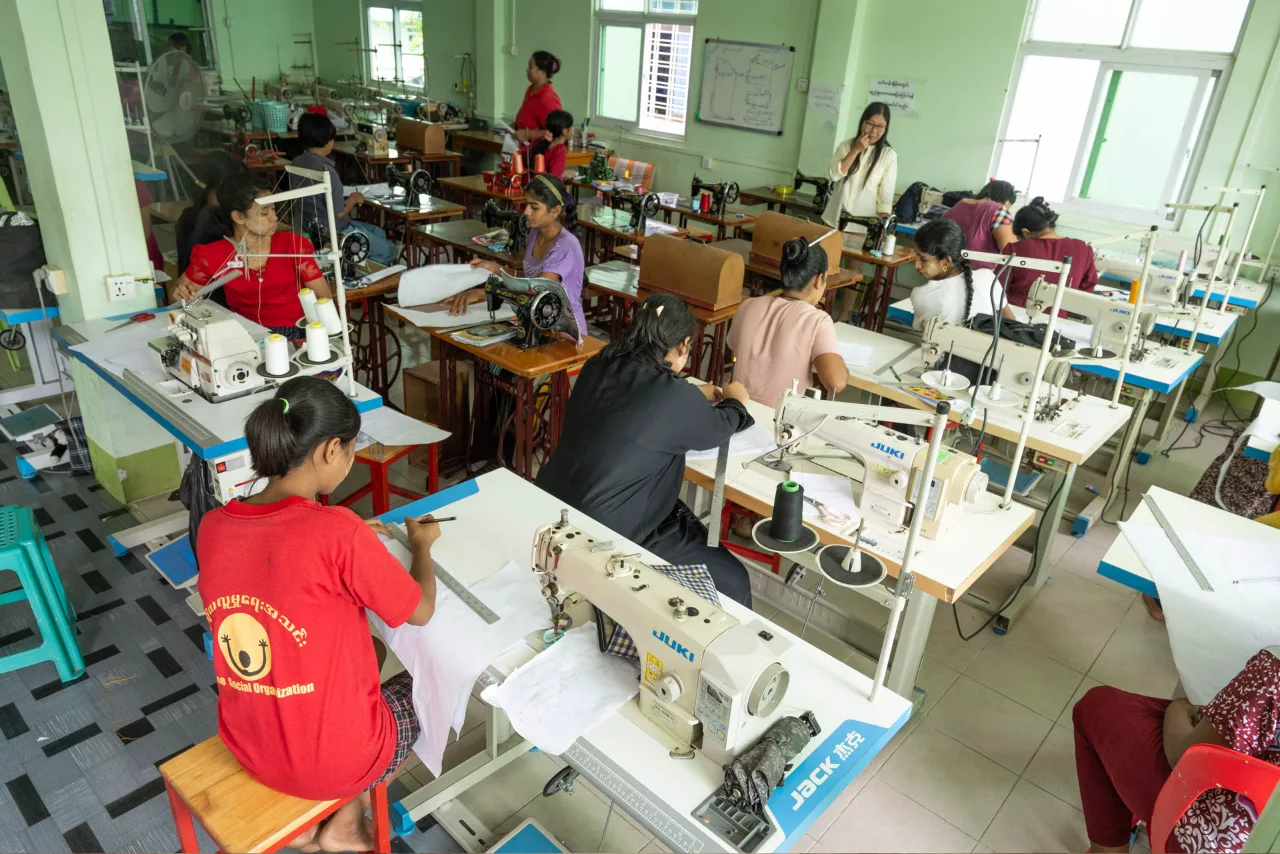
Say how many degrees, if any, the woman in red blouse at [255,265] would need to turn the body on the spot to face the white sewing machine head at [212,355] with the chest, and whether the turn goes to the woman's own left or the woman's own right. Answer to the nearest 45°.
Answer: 0° — they already face it

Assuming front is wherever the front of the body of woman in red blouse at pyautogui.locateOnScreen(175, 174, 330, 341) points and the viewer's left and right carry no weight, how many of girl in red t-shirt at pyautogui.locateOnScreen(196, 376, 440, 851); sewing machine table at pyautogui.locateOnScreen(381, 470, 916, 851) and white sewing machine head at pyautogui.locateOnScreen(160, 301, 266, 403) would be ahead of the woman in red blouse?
3

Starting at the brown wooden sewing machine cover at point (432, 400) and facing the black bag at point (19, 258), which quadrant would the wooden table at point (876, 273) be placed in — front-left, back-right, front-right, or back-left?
back-right

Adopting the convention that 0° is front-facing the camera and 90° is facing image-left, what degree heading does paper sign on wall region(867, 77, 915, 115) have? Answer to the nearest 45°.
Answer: approximately 0°

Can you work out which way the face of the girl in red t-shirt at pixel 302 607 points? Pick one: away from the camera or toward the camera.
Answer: away from the camera

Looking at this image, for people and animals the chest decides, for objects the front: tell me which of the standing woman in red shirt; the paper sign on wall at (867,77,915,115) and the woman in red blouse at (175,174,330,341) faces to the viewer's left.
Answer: the standing woman in red shirt

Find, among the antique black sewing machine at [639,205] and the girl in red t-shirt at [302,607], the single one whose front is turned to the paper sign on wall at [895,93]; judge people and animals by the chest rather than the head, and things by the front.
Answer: the girl in red t-shirt

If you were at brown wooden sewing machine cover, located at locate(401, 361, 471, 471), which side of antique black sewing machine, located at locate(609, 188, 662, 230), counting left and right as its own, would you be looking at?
front

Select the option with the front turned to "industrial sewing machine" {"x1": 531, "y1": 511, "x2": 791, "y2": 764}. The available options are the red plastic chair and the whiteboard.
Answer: the whiteboard
